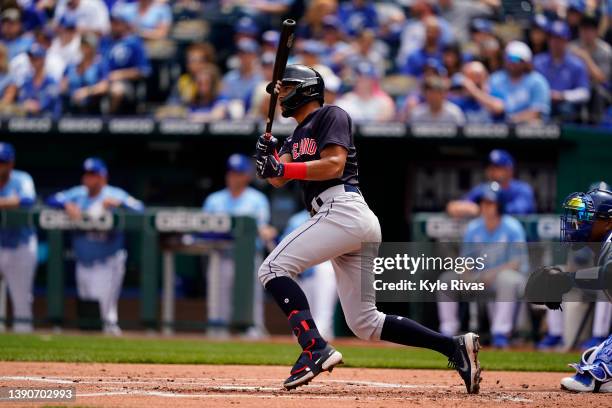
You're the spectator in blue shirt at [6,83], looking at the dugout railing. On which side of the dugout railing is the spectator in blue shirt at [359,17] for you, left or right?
left

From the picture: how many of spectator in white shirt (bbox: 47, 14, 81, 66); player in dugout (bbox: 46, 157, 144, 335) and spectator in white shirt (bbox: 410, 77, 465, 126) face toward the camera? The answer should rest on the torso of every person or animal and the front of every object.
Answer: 3

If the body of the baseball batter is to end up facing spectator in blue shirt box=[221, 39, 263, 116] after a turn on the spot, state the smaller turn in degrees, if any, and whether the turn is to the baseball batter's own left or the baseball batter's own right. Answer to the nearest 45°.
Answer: approximately 90° to the baseball batter's own right

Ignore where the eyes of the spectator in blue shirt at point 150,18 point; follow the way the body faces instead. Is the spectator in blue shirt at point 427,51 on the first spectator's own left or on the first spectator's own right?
on the first spectator's own left

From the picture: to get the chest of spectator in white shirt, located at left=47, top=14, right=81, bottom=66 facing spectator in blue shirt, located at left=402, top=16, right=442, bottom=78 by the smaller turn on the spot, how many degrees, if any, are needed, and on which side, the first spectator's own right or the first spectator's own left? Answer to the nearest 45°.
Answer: approximately 45° to the first spectator's own left

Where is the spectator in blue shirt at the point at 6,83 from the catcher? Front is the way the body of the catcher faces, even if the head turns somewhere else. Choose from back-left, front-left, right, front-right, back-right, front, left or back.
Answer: front-right

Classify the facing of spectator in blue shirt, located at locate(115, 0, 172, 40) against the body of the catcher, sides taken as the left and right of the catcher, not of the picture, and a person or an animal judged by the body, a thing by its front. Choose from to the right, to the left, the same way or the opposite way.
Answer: to the left

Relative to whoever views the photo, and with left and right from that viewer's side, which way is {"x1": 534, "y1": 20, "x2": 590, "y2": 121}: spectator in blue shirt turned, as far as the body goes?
facing the viewer

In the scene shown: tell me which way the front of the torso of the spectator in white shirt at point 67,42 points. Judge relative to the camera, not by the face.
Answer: toward the camera

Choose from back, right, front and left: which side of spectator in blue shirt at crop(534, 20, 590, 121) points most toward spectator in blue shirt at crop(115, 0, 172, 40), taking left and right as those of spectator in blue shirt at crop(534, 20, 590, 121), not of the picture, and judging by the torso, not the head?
right

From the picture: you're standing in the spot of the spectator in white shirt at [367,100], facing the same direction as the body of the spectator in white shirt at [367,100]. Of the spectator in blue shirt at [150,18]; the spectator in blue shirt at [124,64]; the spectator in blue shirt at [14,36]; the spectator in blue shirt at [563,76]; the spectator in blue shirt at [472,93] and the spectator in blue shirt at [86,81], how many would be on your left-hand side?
2

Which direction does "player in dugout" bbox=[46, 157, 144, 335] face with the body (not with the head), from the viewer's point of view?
toward the camera

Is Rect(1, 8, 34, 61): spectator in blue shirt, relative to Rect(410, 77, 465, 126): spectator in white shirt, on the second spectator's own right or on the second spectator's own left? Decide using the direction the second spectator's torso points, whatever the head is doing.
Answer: on the second spectator's own right
